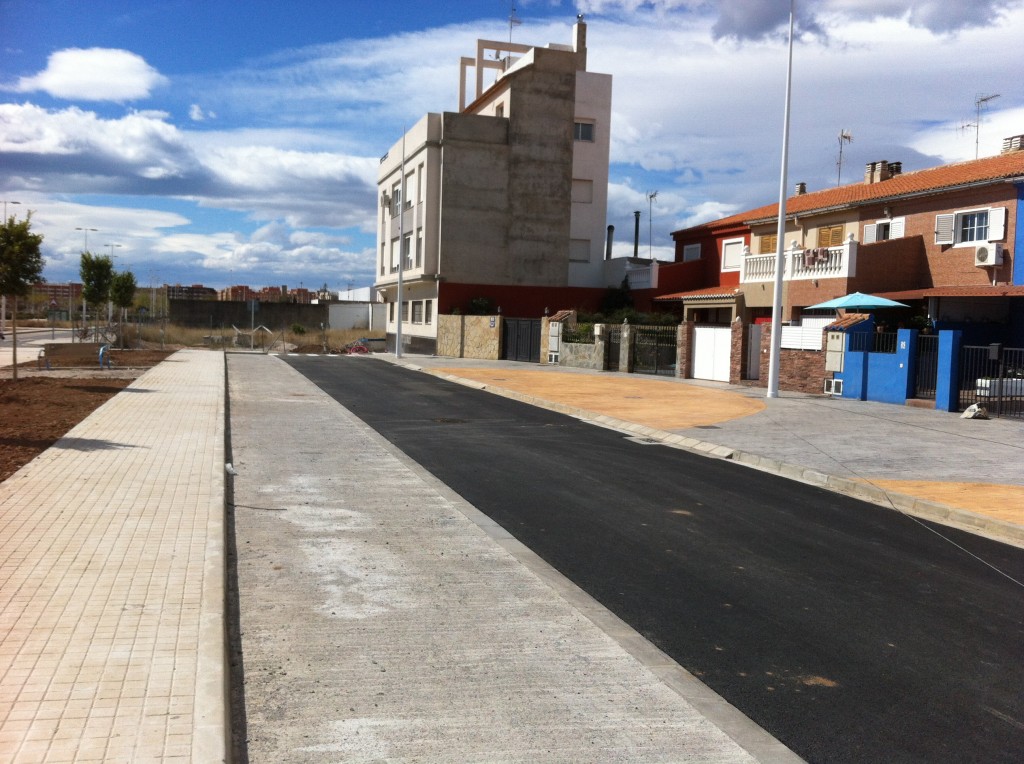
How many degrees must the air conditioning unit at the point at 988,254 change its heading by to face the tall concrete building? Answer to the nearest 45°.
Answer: approximately 90° to its right

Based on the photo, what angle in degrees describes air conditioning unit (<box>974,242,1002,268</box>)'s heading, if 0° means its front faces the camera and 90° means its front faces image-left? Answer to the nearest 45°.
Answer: approximately 45°

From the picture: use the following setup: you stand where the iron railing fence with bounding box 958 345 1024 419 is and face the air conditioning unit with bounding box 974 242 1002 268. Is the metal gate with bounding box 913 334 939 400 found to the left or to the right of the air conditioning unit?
left

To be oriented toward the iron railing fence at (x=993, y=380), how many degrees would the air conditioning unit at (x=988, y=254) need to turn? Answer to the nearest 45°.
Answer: approximately 45° to its left

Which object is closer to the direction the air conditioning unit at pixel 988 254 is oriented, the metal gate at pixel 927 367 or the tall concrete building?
the metal gate

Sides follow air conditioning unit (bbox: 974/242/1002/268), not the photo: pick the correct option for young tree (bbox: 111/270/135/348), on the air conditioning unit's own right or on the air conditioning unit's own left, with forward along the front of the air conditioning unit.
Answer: on the air conditioning unit's own right

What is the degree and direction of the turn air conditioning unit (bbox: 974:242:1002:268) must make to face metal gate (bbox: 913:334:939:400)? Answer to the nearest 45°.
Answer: approximately 45° to its left

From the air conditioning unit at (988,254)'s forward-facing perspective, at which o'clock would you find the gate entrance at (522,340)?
The gate entrance is roughly at 2 o'clock from the air conditioning unit.
